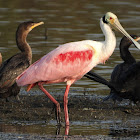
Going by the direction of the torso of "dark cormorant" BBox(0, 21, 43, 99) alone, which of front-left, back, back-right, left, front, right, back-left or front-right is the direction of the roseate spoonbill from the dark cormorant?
front-right

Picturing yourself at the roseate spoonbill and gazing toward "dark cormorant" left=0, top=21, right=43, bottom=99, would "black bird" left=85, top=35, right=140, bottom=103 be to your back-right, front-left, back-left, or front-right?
back-right

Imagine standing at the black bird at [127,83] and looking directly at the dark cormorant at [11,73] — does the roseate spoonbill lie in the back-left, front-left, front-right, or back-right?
front-left

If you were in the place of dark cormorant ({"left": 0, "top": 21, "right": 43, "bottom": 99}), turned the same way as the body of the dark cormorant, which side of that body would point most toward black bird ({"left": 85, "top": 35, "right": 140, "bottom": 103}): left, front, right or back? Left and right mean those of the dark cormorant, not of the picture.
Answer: front

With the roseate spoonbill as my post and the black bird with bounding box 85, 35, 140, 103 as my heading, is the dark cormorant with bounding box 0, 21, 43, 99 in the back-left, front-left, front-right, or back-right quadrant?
back-left

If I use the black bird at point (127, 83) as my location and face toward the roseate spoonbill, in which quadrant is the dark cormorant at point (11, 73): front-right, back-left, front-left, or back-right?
front-right

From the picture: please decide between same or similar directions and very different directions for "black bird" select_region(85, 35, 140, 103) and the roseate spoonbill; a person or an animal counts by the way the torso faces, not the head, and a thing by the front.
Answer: same or similar directions

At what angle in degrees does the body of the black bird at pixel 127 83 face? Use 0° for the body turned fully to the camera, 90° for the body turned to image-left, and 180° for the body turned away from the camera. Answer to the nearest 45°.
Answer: approximately 270°

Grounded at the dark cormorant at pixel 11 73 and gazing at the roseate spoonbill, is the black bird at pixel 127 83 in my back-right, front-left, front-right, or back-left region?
front-left

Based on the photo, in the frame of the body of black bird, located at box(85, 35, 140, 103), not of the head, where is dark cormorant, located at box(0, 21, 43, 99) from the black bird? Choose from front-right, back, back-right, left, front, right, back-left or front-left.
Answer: back

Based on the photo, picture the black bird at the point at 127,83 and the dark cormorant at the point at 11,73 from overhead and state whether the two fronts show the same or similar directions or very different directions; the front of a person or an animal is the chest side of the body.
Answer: same or similar directions

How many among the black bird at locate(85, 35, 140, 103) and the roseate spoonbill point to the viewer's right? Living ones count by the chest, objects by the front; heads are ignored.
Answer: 2

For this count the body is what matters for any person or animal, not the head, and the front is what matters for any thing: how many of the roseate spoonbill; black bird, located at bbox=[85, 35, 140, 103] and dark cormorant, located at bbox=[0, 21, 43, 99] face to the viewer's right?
3

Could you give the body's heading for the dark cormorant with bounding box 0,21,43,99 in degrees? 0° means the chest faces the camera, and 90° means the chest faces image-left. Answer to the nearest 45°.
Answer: approximately 270°

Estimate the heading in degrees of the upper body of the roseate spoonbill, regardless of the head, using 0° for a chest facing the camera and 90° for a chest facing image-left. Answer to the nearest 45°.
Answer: approximately 270°
